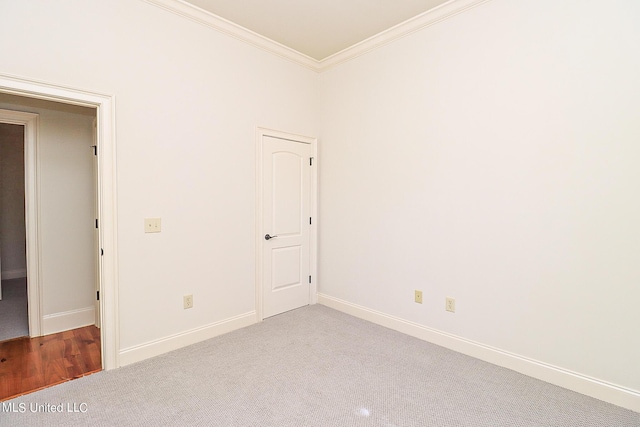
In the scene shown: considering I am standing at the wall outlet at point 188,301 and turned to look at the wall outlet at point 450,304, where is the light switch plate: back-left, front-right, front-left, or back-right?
back-right

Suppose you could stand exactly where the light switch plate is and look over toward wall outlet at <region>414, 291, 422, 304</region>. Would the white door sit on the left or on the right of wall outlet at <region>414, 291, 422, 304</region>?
left

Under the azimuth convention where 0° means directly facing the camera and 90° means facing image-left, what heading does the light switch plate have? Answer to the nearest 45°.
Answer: approximately 0°

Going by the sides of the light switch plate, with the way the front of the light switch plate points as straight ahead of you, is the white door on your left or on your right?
on your left

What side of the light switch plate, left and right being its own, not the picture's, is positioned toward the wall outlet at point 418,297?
left

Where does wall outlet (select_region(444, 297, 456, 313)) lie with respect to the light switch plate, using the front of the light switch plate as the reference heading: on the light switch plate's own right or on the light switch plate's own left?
on the light switch plate's own left
